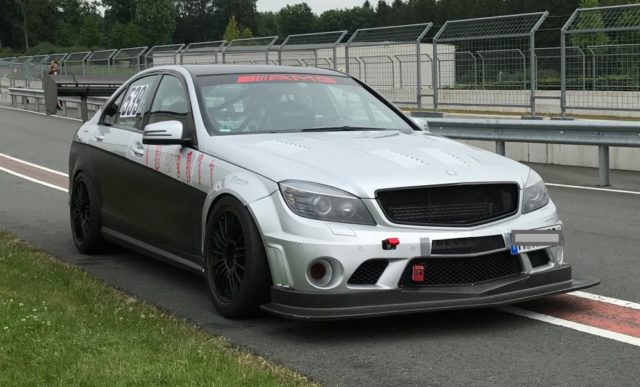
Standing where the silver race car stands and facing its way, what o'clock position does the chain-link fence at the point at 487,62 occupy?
The chain-link fence is roughly at 8 o'clock from the silver race car.

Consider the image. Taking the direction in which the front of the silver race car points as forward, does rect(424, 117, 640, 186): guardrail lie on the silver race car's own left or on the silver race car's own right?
on the silver race car's own left

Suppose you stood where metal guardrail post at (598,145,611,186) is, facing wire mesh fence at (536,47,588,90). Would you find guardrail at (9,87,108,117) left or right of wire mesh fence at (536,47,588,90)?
left

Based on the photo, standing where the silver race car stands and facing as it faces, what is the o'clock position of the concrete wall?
The concrete wall is roughly at 8 o'clock from the silver race car.

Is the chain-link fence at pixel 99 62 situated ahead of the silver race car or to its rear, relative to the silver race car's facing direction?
to the rear

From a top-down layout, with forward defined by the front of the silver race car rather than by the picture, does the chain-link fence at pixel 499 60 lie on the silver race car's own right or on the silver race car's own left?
on the silver race car's own left

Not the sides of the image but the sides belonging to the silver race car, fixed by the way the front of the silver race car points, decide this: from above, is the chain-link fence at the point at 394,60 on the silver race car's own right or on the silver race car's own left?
on the silver race car's own left

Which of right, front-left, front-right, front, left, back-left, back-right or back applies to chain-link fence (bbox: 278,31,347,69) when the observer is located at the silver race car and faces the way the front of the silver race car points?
back-left

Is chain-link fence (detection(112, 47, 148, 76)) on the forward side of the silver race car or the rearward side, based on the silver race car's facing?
on the rearward side

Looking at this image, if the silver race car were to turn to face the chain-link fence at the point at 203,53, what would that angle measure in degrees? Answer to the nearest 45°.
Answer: approximately 135° to its left

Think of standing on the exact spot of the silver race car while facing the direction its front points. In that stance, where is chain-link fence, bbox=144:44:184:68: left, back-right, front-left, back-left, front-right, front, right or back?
back-left

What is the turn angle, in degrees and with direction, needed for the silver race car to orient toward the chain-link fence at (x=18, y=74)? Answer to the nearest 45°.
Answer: approximately 135° to its left

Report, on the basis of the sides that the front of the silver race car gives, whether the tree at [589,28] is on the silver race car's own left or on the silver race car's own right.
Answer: on the silver race car's own left

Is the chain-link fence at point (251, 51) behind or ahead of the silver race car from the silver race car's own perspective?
behind
